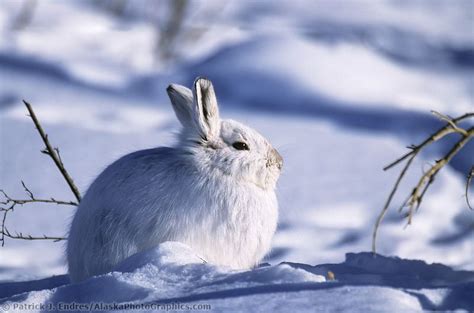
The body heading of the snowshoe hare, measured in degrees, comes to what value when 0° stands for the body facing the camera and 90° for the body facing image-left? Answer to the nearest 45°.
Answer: approximately 270°

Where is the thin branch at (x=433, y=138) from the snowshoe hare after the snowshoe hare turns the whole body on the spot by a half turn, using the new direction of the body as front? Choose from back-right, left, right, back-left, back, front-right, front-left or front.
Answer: back-left
